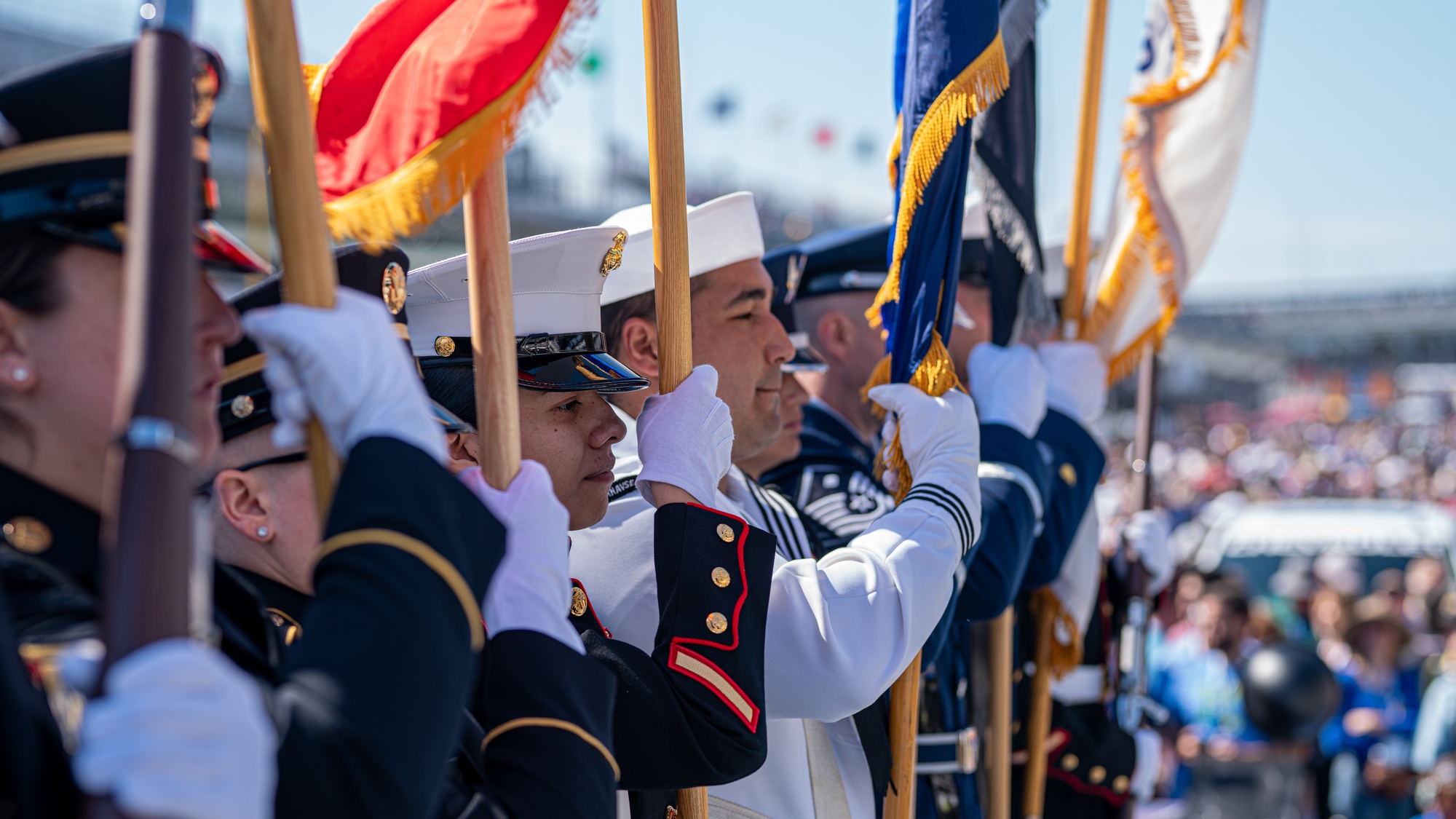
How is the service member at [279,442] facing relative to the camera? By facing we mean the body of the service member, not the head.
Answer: to the viewer's right

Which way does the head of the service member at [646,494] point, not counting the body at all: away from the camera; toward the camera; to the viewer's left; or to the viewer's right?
to the viewer's right

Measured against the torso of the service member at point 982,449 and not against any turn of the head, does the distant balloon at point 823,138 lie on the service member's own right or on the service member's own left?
on the service member's own left

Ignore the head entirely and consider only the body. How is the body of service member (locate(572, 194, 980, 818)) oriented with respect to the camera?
to the viewer's right

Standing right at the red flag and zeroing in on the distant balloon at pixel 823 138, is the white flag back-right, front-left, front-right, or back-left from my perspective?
front-right

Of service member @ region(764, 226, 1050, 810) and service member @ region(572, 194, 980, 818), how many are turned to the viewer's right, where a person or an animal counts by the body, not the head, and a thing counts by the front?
2

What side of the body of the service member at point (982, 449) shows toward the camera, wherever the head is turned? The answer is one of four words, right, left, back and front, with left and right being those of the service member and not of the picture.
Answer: right

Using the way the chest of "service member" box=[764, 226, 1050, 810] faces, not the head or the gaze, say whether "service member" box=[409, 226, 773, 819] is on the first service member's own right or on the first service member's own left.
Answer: on the first service member's own right

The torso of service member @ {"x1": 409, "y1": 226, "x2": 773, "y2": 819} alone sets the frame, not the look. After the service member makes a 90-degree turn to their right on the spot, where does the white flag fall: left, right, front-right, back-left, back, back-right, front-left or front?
back-left

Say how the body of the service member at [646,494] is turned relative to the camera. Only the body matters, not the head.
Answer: to the viewer's right

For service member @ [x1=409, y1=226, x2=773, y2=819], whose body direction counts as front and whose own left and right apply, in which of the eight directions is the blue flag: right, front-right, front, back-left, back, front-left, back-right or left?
front-left
